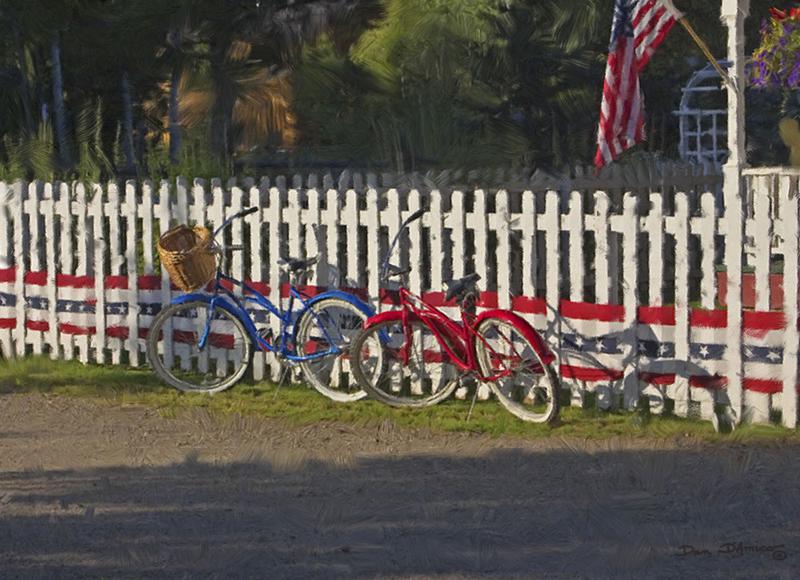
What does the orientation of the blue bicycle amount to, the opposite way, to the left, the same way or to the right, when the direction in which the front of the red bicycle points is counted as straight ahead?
the same way

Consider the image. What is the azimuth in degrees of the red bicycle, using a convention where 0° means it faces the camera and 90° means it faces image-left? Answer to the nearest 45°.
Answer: approximately 135°

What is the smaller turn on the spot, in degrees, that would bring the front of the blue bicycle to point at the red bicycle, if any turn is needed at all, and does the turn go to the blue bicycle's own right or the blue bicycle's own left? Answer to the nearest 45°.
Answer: approximately 180°

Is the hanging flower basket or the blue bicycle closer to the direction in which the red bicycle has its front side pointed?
the blue bicycle

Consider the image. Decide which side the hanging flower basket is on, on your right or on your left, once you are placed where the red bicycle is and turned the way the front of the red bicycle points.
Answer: on your right

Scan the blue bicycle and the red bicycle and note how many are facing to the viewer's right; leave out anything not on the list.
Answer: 0

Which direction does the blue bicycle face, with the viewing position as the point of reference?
facing away from the viewer and to the left of the viewer
